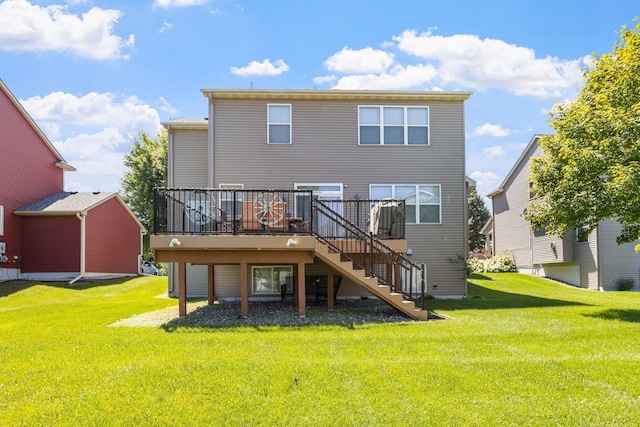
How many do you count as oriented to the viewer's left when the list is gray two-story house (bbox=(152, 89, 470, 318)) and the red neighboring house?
0

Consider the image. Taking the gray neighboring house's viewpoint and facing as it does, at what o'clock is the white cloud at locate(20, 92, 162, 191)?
The white cloud is roughly at 10 o'clock from the gray neighboring house.

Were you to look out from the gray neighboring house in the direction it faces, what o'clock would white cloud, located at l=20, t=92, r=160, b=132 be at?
The white cloud is roughly at 10 o'clock from the gray neighboring house.

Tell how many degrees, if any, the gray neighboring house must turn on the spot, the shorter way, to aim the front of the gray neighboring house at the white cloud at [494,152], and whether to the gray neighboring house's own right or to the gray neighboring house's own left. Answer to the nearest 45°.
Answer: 0° — it already faces it

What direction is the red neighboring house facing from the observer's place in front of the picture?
facing away from the viewer and to the right of the viewer

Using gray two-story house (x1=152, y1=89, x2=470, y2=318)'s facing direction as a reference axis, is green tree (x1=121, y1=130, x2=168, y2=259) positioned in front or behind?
in front

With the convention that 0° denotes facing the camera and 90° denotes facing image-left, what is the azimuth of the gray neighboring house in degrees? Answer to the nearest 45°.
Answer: approximately 135°

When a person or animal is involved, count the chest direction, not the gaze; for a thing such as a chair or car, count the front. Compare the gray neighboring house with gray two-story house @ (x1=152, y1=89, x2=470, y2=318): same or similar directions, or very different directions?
same or similar directions

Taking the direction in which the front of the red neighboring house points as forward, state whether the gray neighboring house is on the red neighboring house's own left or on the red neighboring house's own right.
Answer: on the red neighboring house's own right

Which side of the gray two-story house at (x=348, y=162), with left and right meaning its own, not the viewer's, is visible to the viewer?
back
